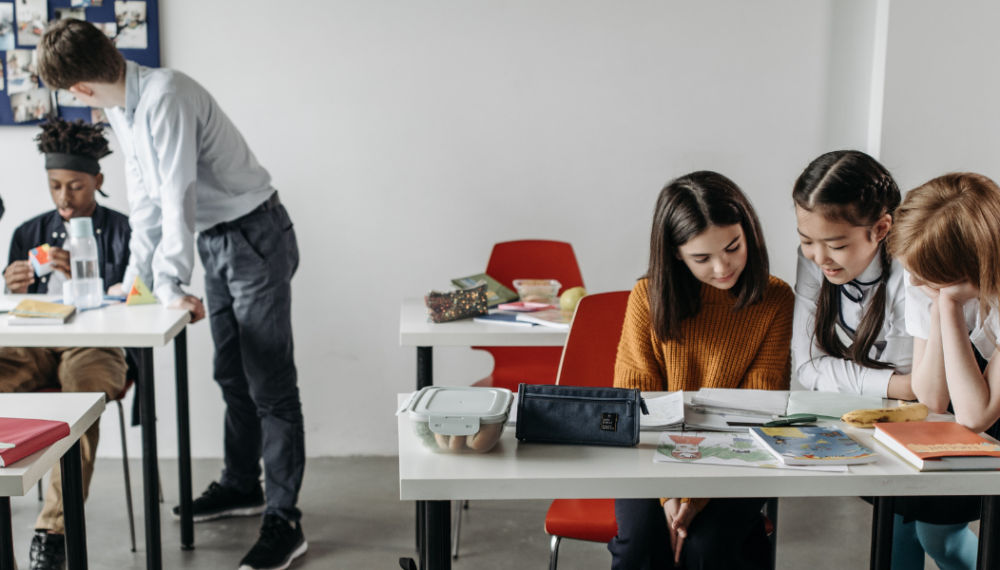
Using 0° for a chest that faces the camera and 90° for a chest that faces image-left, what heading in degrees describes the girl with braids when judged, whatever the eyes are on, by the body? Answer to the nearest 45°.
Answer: approximately 45°

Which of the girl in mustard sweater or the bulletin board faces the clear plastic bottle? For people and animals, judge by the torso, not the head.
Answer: the bulletin board

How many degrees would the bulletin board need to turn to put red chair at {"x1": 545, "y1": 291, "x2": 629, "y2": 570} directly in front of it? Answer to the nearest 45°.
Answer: approximately 45° to its left

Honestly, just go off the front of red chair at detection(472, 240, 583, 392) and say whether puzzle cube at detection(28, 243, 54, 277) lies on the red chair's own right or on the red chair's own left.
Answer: on the red chair's own right

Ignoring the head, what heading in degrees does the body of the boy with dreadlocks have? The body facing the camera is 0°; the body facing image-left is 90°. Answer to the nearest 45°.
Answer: approximately 0°
